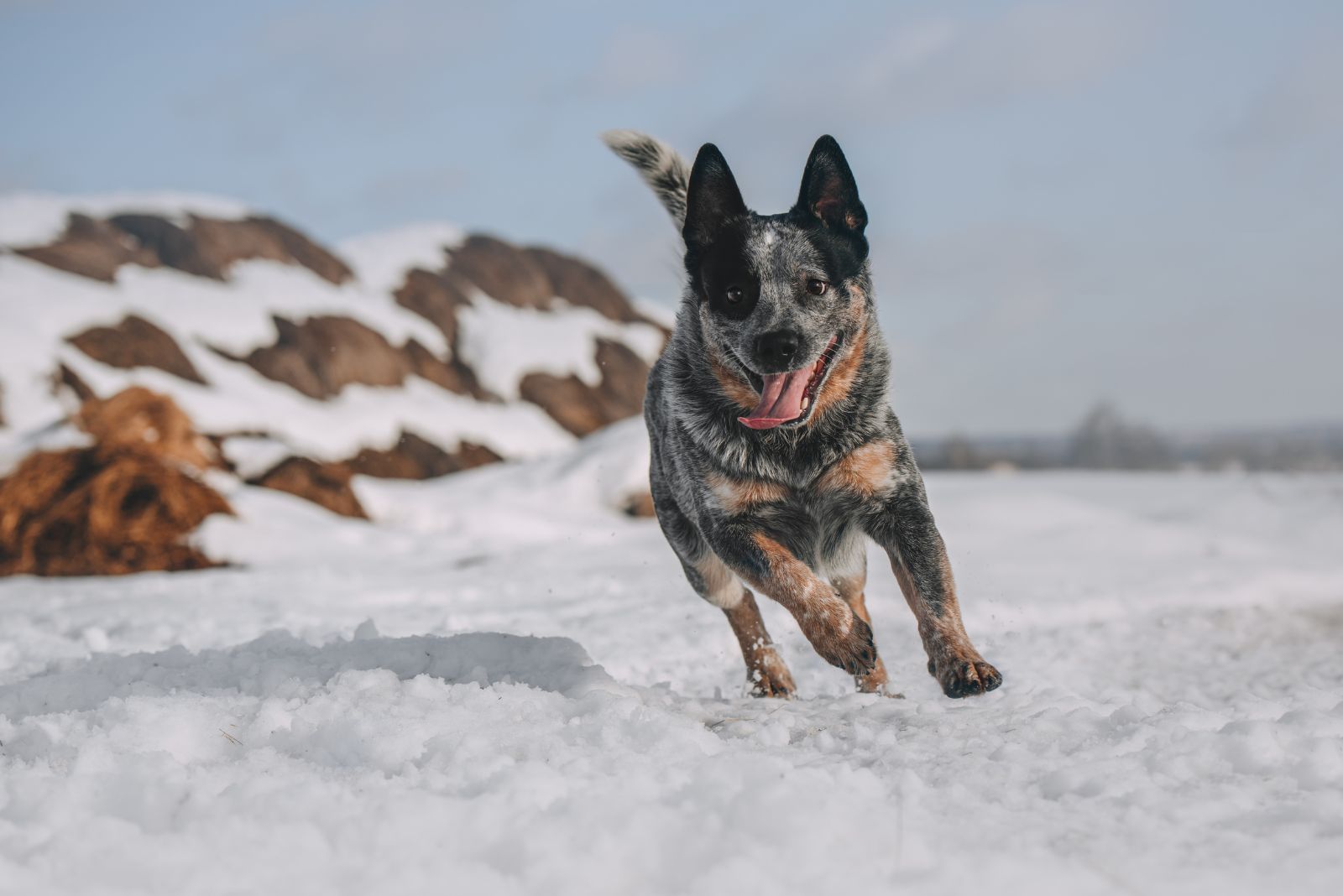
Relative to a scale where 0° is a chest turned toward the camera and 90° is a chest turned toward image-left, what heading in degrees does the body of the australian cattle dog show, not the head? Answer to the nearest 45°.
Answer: approximately 0°

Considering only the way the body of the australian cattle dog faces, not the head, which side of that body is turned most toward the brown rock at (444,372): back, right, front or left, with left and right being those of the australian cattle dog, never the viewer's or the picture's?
back

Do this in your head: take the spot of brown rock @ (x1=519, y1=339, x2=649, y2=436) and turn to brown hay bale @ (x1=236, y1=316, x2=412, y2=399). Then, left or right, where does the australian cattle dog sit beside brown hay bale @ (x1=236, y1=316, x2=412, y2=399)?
left

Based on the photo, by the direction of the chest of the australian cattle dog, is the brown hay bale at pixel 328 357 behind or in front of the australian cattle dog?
behind

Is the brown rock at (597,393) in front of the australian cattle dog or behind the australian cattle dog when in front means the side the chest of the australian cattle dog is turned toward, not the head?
behind

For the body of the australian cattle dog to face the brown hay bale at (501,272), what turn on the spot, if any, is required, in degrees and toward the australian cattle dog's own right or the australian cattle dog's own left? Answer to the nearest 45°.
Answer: approximately 180°

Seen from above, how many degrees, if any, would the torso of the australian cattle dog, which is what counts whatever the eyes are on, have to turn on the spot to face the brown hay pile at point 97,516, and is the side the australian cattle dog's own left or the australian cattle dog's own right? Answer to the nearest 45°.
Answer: approximately 135° to the australian cattle dog's own right

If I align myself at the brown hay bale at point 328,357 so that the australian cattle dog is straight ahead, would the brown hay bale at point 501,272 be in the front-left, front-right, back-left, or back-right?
back-left

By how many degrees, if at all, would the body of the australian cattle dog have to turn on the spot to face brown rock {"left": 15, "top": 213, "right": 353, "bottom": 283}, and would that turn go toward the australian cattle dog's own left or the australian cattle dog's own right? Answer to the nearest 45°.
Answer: approximately 135° to the australian cattle dog's own right

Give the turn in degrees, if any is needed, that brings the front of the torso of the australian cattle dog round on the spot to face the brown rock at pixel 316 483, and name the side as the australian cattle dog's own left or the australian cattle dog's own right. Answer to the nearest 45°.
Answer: approximately 135° to the australian cattle dog's own right

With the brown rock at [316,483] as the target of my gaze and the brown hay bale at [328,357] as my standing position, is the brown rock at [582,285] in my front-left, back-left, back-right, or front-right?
back-left

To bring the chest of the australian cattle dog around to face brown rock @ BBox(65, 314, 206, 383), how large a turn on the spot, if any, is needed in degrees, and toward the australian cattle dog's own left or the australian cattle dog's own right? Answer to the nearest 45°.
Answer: approximately 135° to the australian cattle dog's own right
